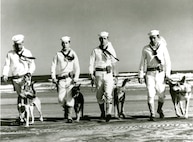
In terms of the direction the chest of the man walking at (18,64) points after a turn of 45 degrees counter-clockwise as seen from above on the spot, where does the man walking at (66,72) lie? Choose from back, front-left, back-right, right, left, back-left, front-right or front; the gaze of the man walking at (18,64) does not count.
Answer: front-left

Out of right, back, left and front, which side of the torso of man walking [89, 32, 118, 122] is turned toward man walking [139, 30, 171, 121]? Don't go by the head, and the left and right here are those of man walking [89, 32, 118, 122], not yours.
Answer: left

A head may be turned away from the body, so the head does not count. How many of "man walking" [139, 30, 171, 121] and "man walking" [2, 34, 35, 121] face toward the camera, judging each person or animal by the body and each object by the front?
2

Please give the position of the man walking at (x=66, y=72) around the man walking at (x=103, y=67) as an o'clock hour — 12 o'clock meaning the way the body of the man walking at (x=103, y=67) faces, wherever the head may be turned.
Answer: the man walking at (x=66, y=72) is roughly at 3 o'clock from the man walking at (x=103, y=67).

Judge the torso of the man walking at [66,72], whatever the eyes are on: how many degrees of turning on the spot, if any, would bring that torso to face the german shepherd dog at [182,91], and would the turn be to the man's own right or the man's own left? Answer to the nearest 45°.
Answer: approximately 90° to the man's own left

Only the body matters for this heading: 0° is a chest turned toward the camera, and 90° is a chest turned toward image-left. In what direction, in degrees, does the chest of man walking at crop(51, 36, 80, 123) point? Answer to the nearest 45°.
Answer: approximately 0°

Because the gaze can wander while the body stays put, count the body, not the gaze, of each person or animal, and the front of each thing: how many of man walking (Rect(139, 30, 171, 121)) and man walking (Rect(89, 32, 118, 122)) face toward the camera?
2

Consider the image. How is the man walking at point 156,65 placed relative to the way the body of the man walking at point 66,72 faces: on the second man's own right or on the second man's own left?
on the second man's own left
